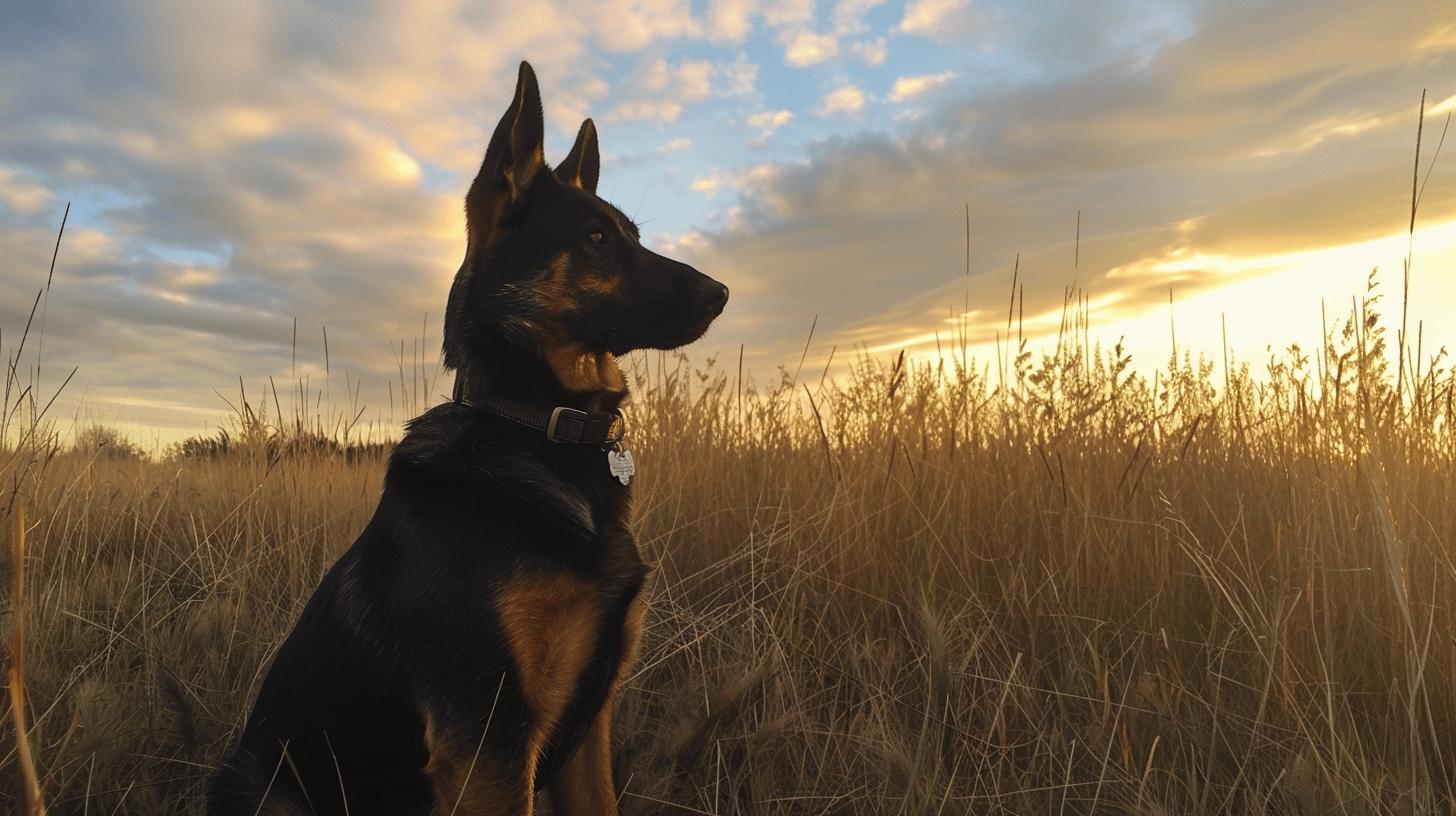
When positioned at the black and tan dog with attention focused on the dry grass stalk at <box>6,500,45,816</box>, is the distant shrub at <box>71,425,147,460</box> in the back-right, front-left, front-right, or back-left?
back-right

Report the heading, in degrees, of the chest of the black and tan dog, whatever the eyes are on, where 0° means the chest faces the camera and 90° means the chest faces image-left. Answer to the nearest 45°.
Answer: approximately 270°

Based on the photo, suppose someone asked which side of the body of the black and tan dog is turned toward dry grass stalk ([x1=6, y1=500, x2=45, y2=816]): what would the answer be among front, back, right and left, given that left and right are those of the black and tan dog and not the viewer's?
right

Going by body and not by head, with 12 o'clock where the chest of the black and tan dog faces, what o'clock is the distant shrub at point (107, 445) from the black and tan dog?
The distant shrub is roughly at 8 o'clock from the black and tan dog.
